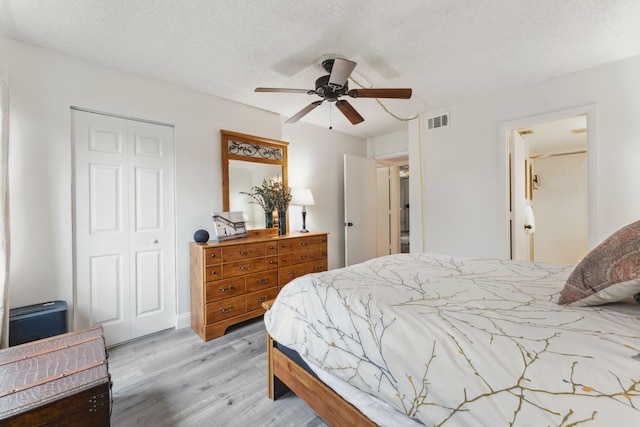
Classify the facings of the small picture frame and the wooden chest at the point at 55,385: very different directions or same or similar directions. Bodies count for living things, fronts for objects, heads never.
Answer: same or similar directions

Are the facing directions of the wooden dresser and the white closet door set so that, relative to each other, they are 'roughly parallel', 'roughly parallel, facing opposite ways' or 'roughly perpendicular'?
roughly parallel

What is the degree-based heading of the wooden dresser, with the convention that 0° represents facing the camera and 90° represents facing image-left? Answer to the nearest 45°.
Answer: approximately 315°

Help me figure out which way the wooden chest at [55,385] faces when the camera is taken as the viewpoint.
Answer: facing the viewer and to the right of the viewer

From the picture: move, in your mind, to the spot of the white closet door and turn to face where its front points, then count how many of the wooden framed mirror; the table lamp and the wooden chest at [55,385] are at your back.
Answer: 0

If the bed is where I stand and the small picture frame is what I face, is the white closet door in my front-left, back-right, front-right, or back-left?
front-left

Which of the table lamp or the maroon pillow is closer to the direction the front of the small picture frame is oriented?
the maroon pillow

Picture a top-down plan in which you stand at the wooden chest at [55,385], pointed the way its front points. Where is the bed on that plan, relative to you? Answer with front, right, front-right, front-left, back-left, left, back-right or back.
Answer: front

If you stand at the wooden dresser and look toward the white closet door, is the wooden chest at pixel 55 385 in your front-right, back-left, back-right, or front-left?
front-left

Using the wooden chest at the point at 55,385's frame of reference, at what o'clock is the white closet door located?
The white closet door is roughly at 8 o'clock from the wooden chest.

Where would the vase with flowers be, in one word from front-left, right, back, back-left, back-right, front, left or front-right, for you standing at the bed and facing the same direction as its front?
front

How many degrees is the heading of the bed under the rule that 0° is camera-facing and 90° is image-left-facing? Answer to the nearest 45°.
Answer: approximately 135°

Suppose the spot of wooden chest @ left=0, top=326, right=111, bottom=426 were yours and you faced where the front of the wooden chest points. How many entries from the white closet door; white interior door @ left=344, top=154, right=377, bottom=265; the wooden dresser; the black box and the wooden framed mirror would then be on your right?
0

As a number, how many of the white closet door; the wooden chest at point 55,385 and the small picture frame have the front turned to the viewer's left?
0

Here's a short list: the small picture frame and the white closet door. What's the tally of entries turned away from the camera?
0

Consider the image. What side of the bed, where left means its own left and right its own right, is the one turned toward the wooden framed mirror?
front

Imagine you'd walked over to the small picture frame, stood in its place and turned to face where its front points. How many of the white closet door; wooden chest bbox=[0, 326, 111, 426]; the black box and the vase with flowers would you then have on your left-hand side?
1

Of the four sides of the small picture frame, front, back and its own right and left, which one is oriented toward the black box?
right
